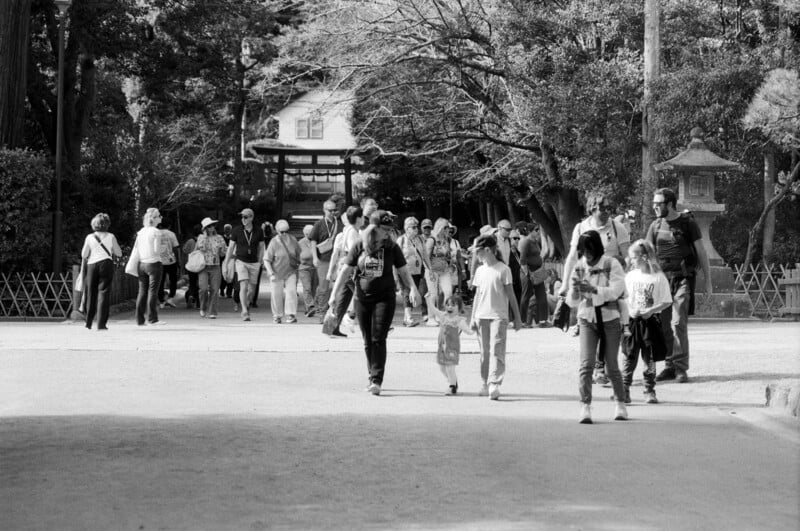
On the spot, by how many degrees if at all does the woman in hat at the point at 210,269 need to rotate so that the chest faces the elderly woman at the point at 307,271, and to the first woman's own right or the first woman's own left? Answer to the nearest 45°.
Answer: approximately 90° to the first woman's own left
